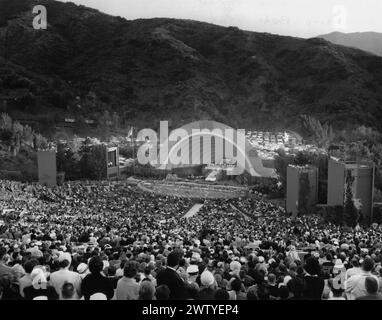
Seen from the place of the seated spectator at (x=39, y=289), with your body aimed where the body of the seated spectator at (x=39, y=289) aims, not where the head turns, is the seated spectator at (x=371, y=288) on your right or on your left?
on your right

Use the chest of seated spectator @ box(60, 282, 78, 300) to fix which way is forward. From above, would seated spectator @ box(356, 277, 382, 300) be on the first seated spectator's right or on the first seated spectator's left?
on the first seated spectator's right

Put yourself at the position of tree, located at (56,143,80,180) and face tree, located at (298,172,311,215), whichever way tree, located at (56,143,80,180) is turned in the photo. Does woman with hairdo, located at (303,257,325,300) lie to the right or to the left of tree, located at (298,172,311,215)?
right

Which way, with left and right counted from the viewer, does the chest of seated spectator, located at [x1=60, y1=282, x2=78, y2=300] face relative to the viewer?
facing away from the viewer

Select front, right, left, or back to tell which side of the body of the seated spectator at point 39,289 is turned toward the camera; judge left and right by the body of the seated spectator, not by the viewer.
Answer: back

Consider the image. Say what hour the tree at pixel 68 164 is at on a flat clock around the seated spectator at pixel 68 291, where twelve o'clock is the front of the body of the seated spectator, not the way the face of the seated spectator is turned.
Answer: The tree is roughly at 12 o'clock from the seated spectator.

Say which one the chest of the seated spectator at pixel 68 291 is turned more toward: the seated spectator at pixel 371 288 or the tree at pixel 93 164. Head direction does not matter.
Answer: the tree

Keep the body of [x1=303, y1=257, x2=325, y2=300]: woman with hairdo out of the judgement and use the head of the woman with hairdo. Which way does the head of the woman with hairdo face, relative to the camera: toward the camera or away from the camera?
away from the camera

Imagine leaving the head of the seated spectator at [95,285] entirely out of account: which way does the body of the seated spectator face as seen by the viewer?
away from the camera

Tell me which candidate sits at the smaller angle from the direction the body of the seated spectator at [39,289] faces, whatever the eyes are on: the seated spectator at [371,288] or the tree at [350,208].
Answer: the tree
